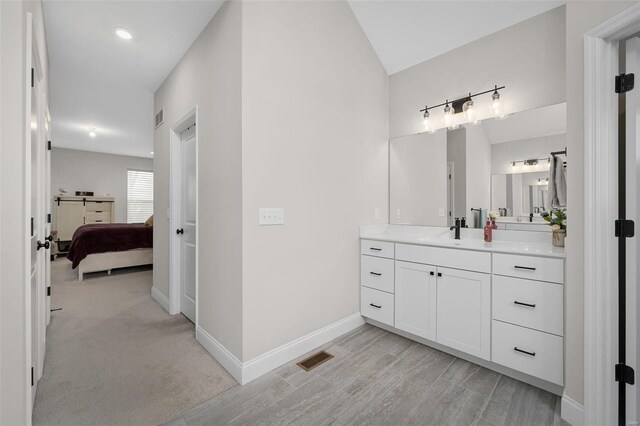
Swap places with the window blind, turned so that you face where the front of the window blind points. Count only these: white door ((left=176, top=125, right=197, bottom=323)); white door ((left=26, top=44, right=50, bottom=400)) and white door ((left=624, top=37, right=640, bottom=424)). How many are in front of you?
3

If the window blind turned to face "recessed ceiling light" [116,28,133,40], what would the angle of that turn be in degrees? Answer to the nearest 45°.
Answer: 0° — it already faces it

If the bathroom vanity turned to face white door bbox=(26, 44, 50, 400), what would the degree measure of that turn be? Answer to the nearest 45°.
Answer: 0° — it already faces it

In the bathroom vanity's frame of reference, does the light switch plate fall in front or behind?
in front
